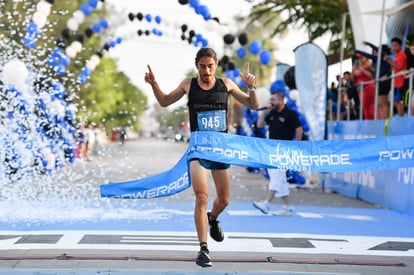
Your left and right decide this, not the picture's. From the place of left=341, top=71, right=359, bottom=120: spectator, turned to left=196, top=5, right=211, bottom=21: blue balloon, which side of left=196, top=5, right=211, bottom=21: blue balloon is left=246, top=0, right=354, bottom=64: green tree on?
right

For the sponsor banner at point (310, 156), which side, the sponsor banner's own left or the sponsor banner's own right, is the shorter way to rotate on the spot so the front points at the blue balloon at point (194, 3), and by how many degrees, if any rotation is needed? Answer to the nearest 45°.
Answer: approximately 180°

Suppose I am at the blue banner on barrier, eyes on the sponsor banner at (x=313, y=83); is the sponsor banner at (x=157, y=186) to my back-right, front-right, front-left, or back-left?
back-left

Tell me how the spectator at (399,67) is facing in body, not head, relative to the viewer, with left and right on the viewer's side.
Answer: facing to the left of the viewer

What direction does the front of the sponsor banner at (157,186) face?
toward the camera

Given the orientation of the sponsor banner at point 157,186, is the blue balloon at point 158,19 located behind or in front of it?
behind

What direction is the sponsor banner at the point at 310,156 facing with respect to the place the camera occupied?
facing the viewer

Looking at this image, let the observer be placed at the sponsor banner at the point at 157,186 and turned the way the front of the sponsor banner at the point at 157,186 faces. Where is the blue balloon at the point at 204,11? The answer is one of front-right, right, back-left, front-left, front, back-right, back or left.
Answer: back

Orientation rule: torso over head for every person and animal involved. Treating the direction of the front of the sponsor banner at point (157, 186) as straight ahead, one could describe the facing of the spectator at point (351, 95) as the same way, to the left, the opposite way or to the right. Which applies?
to the right
